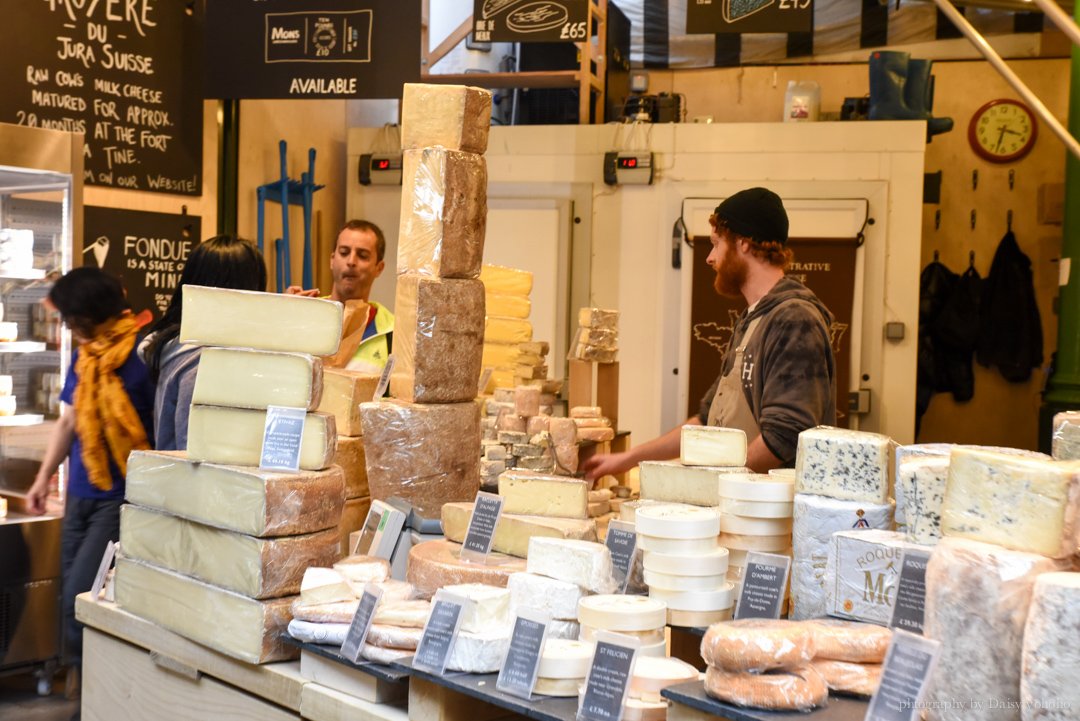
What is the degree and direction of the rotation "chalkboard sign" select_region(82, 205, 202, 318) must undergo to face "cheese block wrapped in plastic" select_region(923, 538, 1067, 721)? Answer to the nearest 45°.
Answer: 0° — it already faces it

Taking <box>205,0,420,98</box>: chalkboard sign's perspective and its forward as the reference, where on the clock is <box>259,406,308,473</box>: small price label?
The small price label is roughly at 12 o'clock from the chalkboard sign.

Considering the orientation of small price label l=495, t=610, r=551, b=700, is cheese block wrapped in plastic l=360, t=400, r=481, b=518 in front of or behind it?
behind

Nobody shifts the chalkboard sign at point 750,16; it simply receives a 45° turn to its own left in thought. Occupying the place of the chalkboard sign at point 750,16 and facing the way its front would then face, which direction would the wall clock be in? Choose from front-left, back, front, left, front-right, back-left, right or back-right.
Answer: left

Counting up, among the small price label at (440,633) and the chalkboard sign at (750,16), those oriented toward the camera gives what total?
2

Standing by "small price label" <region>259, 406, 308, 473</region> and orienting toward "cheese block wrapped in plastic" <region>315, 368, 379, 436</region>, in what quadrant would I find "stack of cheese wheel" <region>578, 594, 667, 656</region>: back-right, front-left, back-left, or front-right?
back-right

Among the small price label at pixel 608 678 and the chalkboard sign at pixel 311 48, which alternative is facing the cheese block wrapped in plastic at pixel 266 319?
the chalkboard sign

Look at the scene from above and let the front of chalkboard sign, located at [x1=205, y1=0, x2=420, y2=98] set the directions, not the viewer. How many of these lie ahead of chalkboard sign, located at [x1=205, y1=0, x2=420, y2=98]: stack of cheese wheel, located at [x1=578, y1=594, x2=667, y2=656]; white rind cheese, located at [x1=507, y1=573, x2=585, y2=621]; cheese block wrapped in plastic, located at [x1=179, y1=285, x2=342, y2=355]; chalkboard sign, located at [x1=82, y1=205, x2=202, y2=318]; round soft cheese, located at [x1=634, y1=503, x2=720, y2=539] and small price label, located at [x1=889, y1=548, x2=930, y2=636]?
5

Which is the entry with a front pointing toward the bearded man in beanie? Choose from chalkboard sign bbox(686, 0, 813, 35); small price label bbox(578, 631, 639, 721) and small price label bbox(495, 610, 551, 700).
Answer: the chalkboard sign

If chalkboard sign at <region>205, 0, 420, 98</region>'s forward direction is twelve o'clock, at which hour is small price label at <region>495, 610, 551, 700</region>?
The small price label is roughly at 12 o'clock from the chalkboard sign.
